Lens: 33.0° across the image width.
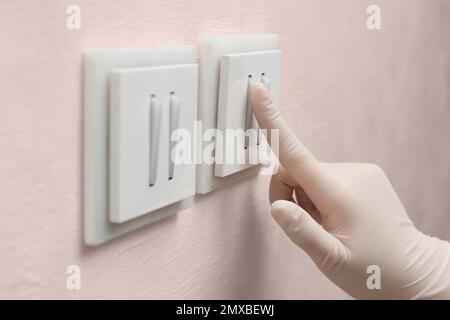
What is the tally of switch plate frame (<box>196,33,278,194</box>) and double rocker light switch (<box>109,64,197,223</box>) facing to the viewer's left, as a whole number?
0

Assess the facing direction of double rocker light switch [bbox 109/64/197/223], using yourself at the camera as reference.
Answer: facing the viewer and to the right of the viewer

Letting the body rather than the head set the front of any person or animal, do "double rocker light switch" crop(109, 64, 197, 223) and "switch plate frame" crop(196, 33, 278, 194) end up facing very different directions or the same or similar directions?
same or similar directions

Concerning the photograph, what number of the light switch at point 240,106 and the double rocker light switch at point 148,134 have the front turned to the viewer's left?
0

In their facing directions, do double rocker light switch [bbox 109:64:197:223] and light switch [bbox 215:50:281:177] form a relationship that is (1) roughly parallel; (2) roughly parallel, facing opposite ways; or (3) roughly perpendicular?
roughly parallel
